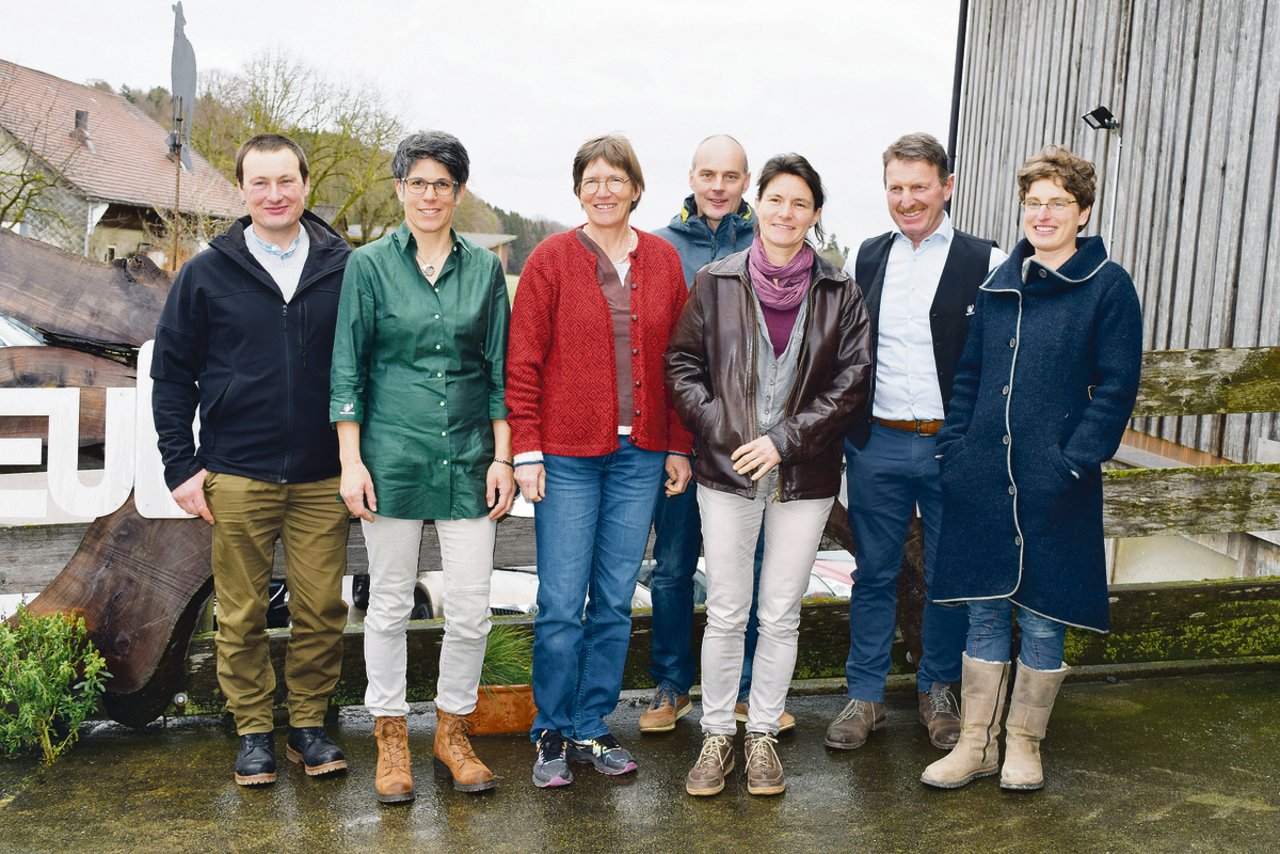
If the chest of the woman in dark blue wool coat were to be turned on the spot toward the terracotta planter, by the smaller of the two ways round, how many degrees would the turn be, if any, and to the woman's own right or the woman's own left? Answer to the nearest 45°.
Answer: approximately 45° to the woman's own right

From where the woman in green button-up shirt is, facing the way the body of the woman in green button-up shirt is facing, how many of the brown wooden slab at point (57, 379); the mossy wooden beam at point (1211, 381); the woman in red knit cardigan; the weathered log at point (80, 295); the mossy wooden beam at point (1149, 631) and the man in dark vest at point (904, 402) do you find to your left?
4

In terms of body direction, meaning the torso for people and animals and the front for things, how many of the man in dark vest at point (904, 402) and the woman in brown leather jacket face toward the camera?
2

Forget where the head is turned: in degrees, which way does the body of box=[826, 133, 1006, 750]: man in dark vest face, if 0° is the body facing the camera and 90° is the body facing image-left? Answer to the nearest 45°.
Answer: approximately 0°

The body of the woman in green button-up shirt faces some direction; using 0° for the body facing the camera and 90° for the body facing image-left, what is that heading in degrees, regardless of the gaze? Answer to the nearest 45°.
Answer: approximately 0°

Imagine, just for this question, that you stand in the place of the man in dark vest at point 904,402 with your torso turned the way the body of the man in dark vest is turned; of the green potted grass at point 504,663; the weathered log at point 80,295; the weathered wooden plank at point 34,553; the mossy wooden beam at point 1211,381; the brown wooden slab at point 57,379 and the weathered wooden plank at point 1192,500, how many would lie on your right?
4

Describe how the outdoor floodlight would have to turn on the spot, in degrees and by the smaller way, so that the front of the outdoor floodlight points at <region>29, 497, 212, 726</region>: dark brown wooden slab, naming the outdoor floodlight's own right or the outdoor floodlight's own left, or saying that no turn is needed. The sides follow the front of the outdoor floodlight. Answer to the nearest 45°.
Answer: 0° — it already faces it

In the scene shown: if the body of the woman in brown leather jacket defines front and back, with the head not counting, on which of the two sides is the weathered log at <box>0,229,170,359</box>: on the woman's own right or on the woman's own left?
on the woman's own right

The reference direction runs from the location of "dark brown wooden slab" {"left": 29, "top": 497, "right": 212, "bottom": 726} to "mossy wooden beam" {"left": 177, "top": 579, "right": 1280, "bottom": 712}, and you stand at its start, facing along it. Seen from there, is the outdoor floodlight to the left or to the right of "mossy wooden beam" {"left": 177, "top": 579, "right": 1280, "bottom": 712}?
left

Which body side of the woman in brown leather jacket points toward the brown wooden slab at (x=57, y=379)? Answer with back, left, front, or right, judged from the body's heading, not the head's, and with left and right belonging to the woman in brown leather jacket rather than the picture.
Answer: right

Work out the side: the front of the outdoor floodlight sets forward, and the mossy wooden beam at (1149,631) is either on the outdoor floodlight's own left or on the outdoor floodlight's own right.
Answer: on the outdoor floodlight's own left
